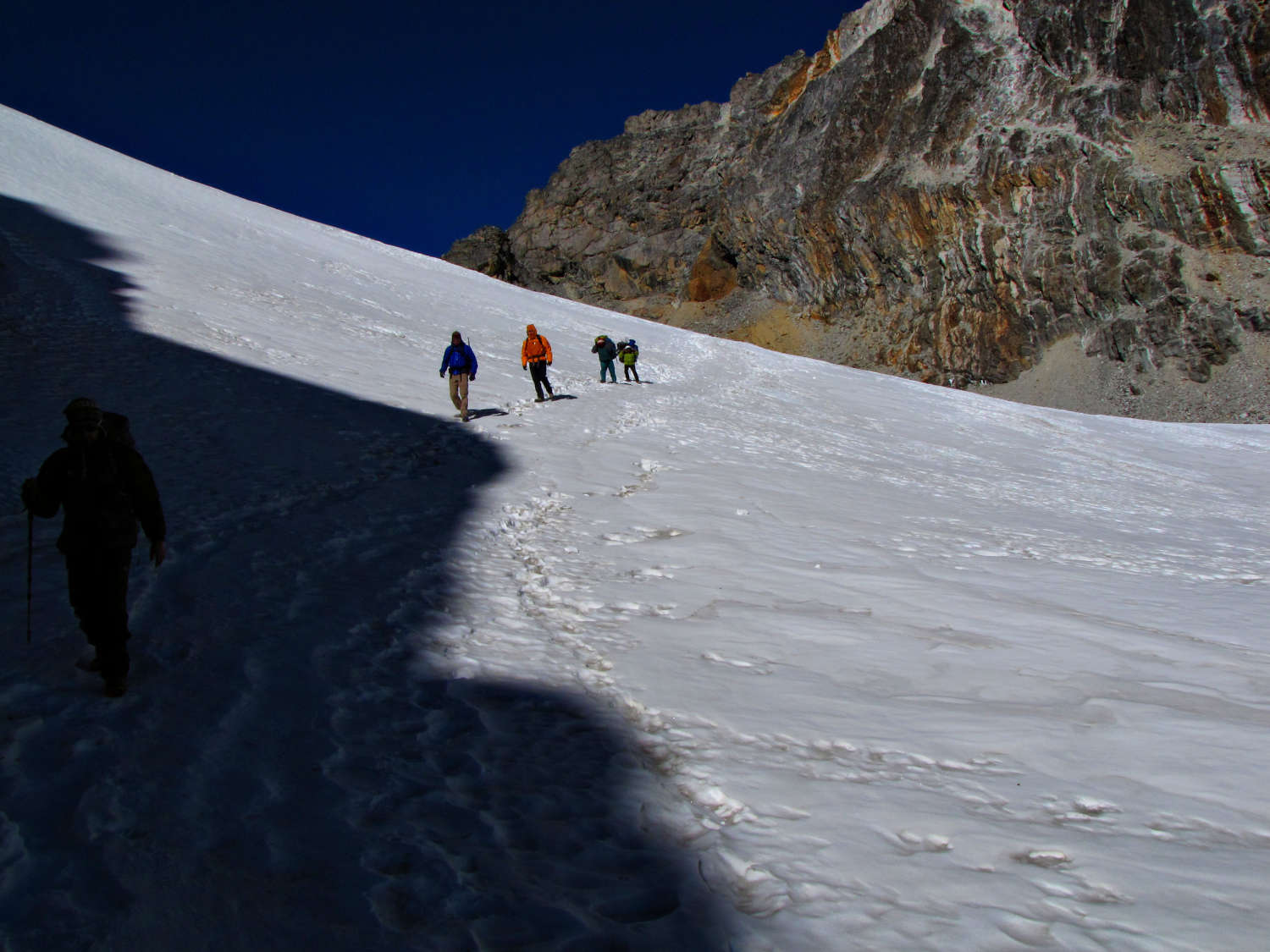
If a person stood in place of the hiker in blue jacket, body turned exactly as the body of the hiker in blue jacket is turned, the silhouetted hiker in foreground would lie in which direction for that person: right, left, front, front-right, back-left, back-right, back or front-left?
front

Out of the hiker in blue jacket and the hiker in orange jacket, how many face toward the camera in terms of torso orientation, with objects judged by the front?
2

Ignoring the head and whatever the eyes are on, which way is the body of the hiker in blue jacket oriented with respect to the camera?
toward the camera

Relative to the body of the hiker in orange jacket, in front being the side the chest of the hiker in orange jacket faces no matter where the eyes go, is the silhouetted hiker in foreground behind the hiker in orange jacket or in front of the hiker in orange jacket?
in front

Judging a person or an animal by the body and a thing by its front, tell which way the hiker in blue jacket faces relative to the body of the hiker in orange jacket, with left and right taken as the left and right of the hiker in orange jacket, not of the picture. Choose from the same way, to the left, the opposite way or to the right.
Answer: the same way

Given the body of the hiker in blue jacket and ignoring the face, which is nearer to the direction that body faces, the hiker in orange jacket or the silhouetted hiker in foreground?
the silhouetted hiker in foreground

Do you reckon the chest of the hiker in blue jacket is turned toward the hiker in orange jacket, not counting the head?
no

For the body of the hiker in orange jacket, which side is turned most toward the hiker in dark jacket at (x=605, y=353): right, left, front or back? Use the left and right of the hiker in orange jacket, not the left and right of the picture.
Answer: back
